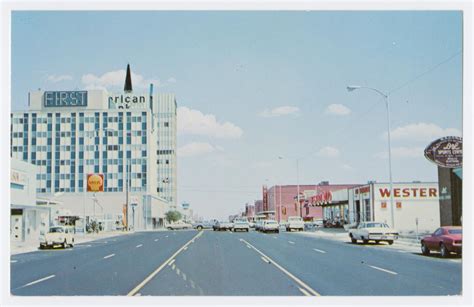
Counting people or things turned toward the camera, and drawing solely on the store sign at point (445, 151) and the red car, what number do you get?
1

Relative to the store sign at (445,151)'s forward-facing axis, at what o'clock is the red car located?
The red car is roughly at 12 o'clock from the store sign.

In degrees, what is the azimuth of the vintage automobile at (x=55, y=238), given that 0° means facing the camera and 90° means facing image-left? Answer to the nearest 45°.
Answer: approximately 45°

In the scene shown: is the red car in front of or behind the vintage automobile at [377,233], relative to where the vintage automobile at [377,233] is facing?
behind

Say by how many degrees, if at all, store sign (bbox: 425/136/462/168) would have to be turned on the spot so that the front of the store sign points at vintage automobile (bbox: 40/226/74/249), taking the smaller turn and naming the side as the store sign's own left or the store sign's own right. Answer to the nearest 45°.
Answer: approximately 90° to the store sign's own right

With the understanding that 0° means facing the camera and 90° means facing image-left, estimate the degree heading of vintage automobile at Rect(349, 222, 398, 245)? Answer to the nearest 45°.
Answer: approximately 135°

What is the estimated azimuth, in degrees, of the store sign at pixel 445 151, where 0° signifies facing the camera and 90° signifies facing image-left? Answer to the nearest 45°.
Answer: approximately 0°

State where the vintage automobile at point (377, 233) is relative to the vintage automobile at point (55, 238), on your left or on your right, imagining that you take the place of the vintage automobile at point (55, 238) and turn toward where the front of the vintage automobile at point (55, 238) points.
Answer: on your left
